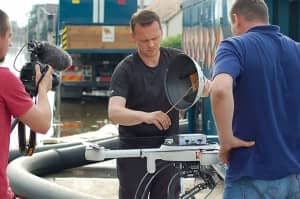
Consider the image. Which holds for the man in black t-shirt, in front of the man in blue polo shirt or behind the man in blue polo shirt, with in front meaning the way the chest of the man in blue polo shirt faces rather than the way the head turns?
in front

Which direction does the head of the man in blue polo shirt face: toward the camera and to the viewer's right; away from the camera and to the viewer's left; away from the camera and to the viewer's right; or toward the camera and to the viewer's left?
away from the camera and to the viewer's left

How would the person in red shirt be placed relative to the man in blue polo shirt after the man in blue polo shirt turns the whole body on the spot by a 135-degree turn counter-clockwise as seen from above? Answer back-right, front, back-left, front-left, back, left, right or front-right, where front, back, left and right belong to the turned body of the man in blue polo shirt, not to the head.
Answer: right

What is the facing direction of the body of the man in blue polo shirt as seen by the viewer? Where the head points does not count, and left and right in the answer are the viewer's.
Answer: facing away from the viewer and to the left of the viewer
